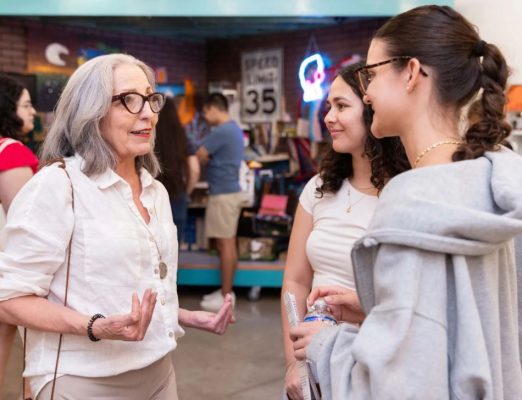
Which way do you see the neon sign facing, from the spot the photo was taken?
facing the viewer

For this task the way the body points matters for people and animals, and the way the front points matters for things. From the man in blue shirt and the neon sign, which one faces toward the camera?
the neon sign

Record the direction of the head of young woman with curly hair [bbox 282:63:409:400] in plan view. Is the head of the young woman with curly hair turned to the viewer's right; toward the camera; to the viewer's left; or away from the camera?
to the viewer's left

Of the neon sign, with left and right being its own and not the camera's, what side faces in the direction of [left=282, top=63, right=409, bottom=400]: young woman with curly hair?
front

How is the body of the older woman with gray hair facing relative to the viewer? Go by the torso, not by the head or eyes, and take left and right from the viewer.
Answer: facing the viewer and to the right of the viewer

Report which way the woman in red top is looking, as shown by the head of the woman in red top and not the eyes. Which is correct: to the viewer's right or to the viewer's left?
to the viewer's right

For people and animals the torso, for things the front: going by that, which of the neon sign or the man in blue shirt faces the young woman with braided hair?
the neon sign

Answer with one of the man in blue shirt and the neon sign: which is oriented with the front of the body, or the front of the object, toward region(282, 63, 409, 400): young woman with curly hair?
the neon sign

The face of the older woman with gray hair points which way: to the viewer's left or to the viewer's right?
to the viewer's right

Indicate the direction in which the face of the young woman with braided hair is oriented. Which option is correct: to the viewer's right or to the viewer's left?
to the viewer's left

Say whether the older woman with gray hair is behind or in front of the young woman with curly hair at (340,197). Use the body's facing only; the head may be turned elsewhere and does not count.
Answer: in front

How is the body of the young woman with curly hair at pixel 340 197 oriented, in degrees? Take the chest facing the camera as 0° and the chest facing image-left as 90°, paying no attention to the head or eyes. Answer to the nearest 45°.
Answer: approximately 45°
